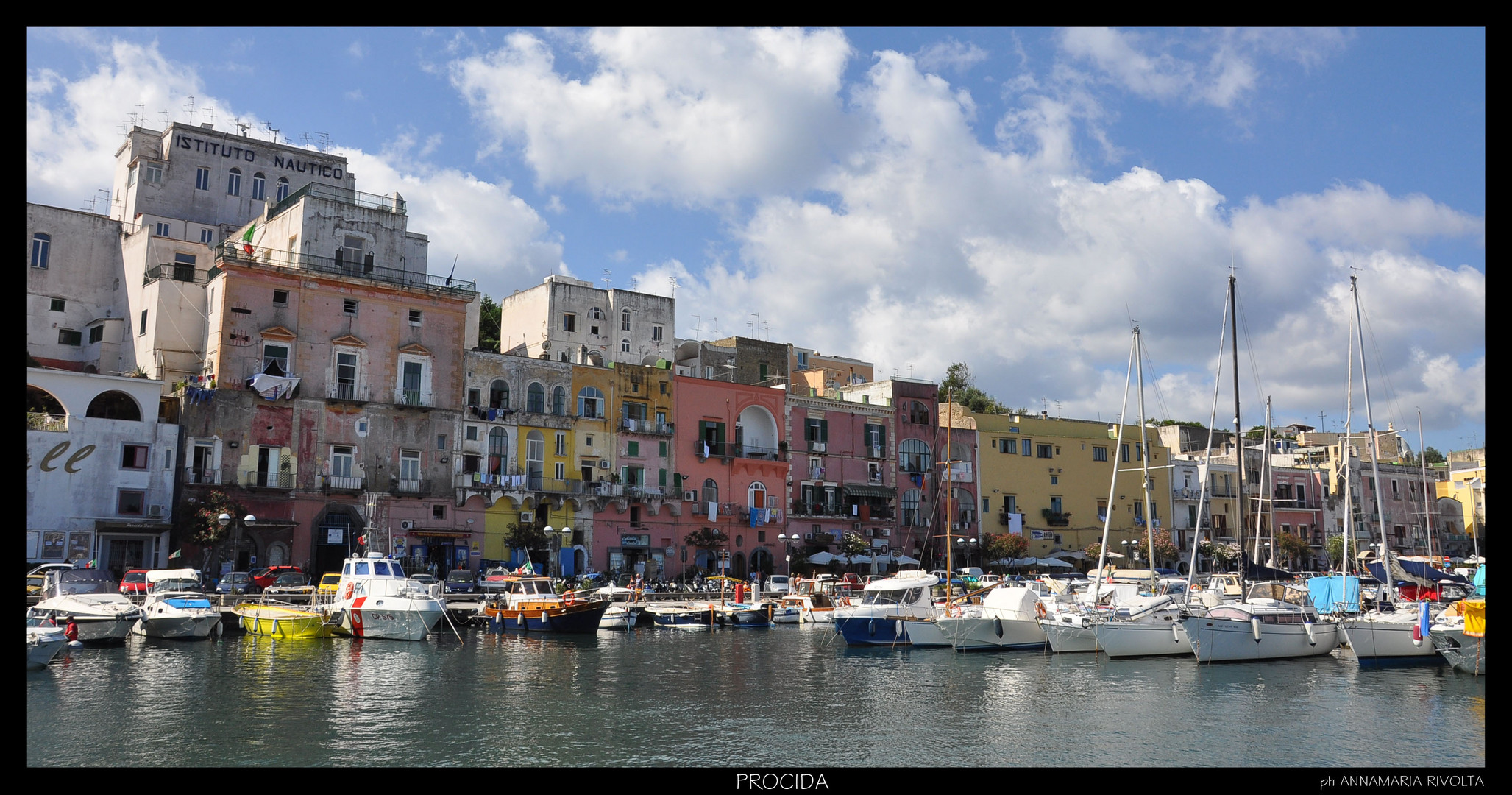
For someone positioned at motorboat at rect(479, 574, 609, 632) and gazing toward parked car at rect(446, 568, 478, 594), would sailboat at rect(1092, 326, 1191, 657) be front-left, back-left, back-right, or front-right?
back-right

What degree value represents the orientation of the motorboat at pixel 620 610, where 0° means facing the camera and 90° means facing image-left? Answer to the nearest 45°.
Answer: approximately 315°

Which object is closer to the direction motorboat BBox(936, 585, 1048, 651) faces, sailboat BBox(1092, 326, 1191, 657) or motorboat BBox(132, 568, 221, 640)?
the motorboat

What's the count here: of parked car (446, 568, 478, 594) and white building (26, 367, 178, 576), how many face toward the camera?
2

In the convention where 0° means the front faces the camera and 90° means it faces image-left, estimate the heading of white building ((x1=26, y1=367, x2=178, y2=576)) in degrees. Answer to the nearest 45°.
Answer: approximately 0°
